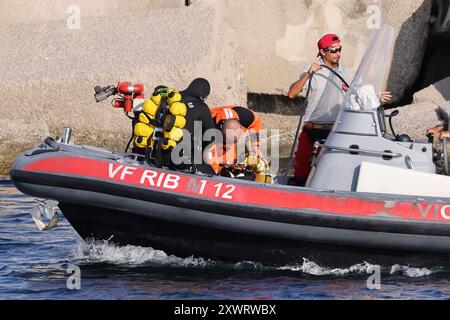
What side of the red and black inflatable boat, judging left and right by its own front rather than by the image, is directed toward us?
left

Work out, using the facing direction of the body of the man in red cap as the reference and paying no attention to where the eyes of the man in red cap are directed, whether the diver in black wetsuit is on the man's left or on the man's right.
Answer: on the man's right

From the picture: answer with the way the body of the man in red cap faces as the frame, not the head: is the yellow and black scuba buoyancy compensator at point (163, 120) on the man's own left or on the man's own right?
on the man's own right
